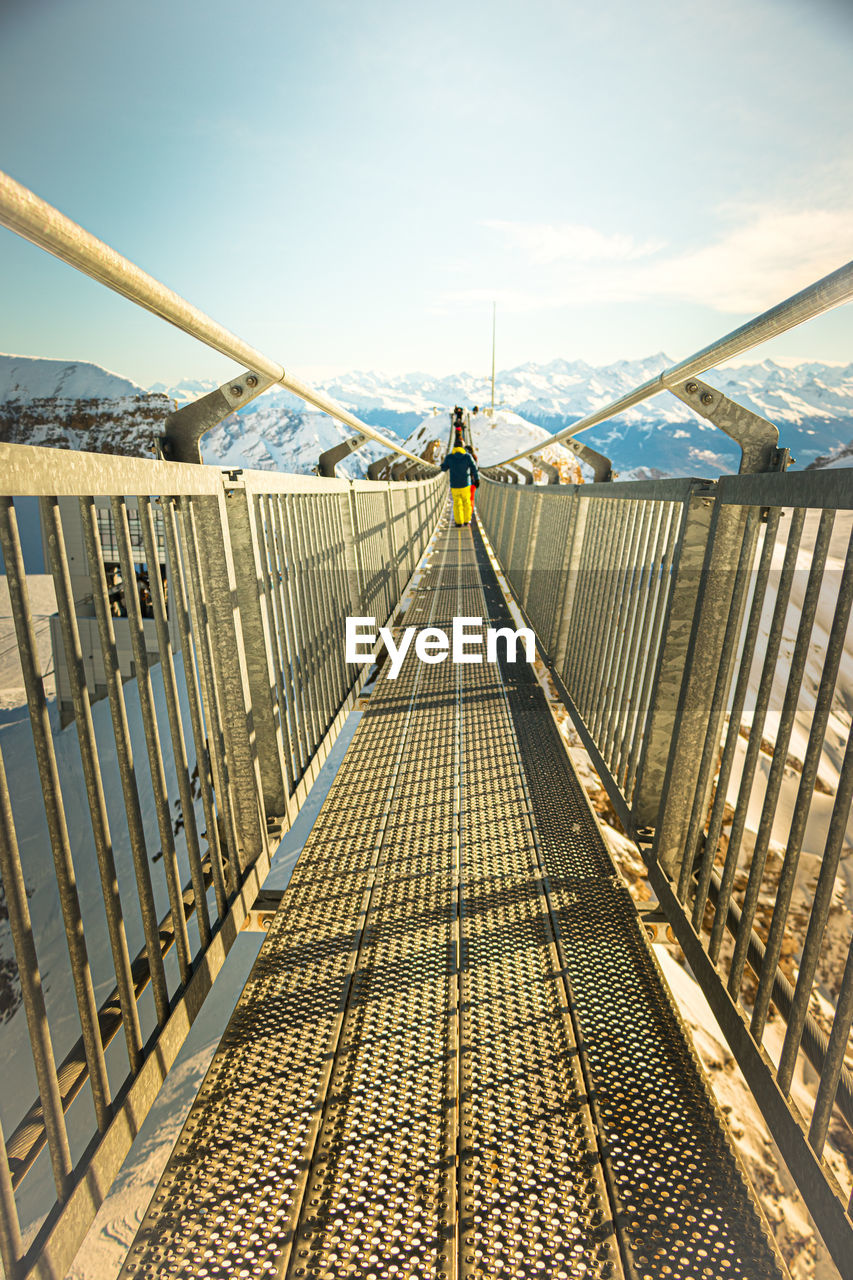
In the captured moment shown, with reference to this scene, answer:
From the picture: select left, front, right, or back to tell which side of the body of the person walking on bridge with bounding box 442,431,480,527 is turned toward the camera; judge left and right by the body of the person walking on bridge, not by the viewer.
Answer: back
